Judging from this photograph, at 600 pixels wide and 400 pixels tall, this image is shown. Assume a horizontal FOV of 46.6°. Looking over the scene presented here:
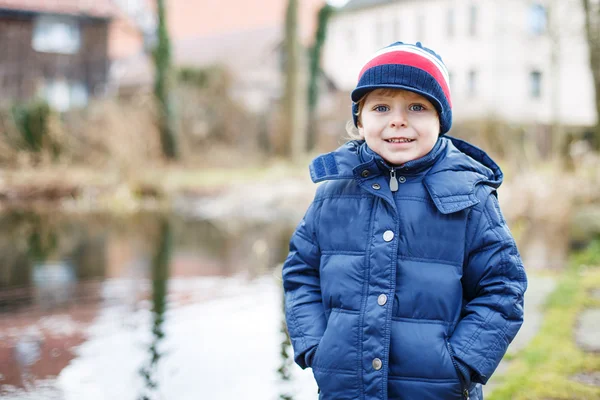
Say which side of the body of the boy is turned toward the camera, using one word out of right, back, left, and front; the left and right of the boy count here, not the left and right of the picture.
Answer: front
